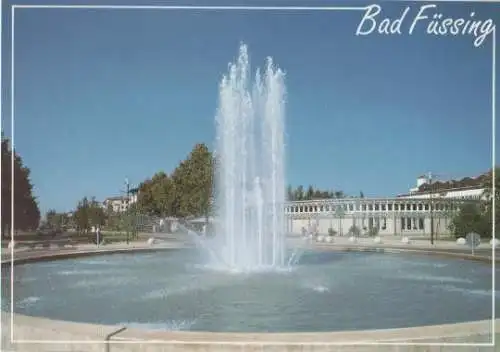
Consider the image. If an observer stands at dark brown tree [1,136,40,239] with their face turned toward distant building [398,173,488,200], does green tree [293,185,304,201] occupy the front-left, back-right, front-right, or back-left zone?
front-left

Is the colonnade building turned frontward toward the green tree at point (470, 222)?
no

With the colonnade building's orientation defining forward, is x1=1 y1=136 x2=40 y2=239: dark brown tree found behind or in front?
in front

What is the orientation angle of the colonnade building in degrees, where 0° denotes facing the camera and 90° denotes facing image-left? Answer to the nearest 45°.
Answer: approximately 45°

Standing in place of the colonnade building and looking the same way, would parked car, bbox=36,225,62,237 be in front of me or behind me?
in front
